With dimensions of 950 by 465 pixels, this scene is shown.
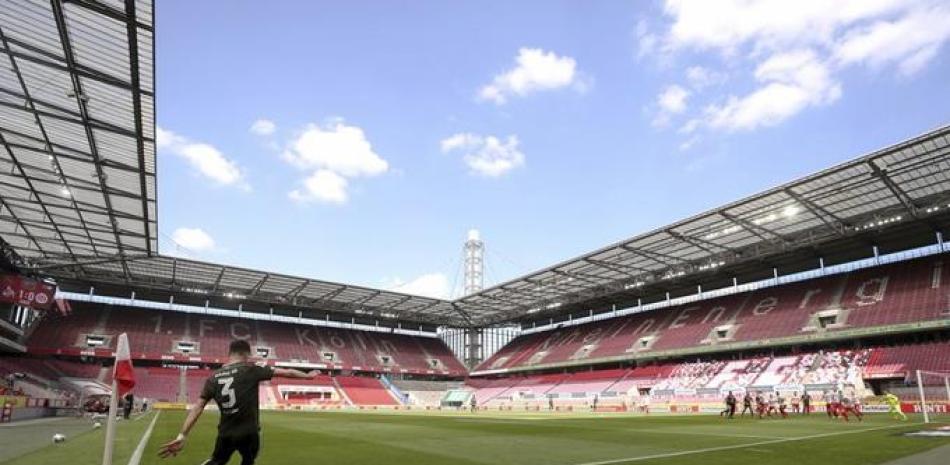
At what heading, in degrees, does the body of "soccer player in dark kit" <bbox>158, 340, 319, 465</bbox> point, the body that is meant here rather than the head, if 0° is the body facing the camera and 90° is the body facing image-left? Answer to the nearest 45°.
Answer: approximately 225°

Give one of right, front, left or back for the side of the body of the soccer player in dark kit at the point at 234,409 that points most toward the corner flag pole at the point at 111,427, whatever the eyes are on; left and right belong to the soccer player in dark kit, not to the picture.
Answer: left
